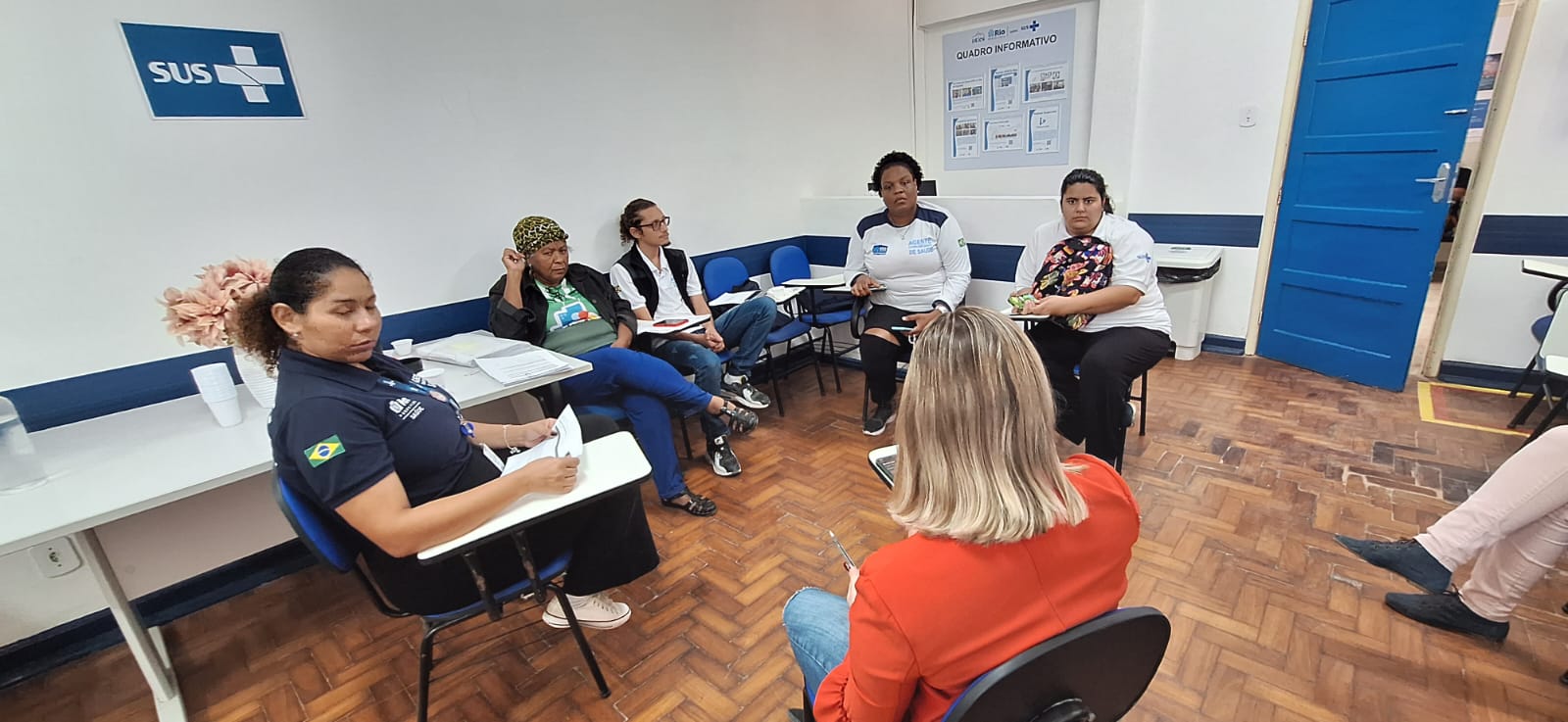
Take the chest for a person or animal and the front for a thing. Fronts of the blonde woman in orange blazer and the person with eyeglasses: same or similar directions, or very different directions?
very different directions

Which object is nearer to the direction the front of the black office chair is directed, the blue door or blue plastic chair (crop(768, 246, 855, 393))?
the blue plastic chair

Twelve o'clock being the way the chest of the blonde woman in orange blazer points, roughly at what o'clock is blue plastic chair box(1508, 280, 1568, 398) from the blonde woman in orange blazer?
The blue plastic chair is roughly at 3 o'clock from the blonde woman in orange blazer.

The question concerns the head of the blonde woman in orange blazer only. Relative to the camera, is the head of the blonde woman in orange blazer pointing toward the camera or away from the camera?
away from the camera

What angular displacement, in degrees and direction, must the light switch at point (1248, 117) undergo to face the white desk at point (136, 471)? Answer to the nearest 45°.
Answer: approximately 45° to its right

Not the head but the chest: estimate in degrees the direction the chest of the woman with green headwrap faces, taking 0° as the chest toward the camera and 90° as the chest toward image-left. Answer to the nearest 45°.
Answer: approximately 315°

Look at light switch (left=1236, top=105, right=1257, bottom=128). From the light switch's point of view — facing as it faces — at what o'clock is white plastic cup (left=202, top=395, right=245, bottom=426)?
The white plastic cup is roughly at 1 o'clock from the light switch.

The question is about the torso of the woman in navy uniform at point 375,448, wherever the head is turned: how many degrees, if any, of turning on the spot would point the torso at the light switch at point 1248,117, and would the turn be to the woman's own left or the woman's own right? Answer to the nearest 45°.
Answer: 0° — they already face it

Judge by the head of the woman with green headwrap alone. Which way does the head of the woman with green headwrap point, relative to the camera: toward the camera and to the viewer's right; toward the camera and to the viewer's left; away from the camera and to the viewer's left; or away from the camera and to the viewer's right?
toward the camera and to the viewer's right

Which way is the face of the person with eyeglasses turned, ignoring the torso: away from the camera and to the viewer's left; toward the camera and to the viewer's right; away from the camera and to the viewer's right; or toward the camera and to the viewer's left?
toward the camera and to the viewer's right

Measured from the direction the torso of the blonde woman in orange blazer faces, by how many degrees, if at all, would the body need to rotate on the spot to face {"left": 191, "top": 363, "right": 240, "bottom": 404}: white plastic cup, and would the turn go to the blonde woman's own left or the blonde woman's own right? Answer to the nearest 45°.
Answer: approximately 45° to the blonde woman's own left

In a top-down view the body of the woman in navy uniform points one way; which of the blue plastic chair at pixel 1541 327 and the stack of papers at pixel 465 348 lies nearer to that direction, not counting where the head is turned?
the blue plastic chair
